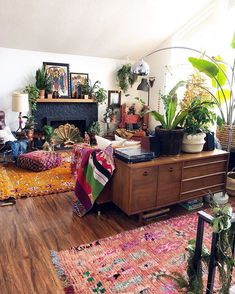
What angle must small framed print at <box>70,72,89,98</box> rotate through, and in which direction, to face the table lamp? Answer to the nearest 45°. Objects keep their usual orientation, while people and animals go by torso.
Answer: approximately 45° to its right

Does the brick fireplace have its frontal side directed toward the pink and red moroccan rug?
yes

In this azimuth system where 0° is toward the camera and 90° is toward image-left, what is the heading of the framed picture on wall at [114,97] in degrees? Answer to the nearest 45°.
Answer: approximately 0°

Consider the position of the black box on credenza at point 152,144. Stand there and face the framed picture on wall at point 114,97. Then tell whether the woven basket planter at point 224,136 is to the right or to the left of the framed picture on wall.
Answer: right

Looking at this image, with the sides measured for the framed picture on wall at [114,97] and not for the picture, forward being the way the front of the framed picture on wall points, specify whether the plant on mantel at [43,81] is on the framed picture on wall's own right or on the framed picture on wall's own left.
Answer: on the framed picture on wall's own right
